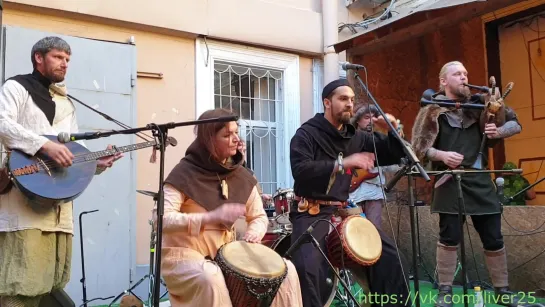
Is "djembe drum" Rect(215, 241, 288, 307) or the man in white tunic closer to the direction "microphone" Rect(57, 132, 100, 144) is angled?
the man in white tunic

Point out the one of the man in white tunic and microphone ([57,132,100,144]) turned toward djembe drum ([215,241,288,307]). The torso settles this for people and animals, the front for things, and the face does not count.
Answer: the man in white tunic

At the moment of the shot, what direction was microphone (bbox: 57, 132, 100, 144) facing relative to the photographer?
facing to the left of the viewer

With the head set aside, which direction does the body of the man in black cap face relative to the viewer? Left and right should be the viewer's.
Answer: facing the viewer and to the right of the viewer

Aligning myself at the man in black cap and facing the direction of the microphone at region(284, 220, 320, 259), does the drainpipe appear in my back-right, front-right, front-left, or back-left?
back-right

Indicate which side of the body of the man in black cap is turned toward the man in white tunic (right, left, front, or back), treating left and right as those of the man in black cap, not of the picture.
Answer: right

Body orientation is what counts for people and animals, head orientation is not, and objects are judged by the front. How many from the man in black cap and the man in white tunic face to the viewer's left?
0

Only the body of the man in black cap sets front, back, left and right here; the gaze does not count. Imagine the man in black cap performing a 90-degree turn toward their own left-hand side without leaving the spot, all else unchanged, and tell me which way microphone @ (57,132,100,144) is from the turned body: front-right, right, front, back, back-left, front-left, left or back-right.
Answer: back

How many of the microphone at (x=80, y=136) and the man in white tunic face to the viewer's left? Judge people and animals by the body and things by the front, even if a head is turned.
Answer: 1
